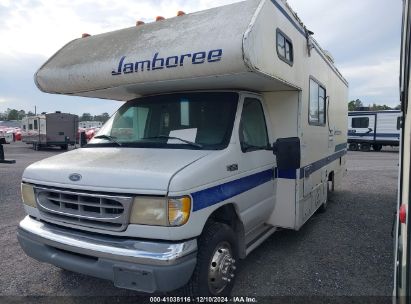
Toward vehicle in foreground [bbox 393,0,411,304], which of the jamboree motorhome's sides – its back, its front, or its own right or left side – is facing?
left

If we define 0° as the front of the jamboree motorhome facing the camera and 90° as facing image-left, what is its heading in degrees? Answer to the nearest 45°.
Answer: approximately 45°

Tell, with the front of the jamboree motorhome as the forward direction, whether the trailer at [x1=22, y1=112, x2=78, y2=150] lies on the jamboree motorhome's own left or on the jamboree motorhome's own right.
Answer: on the jamboree motorhome's own right

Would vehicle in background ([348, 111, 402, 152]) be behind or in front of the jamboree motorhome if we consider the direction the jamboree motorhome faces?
behind
